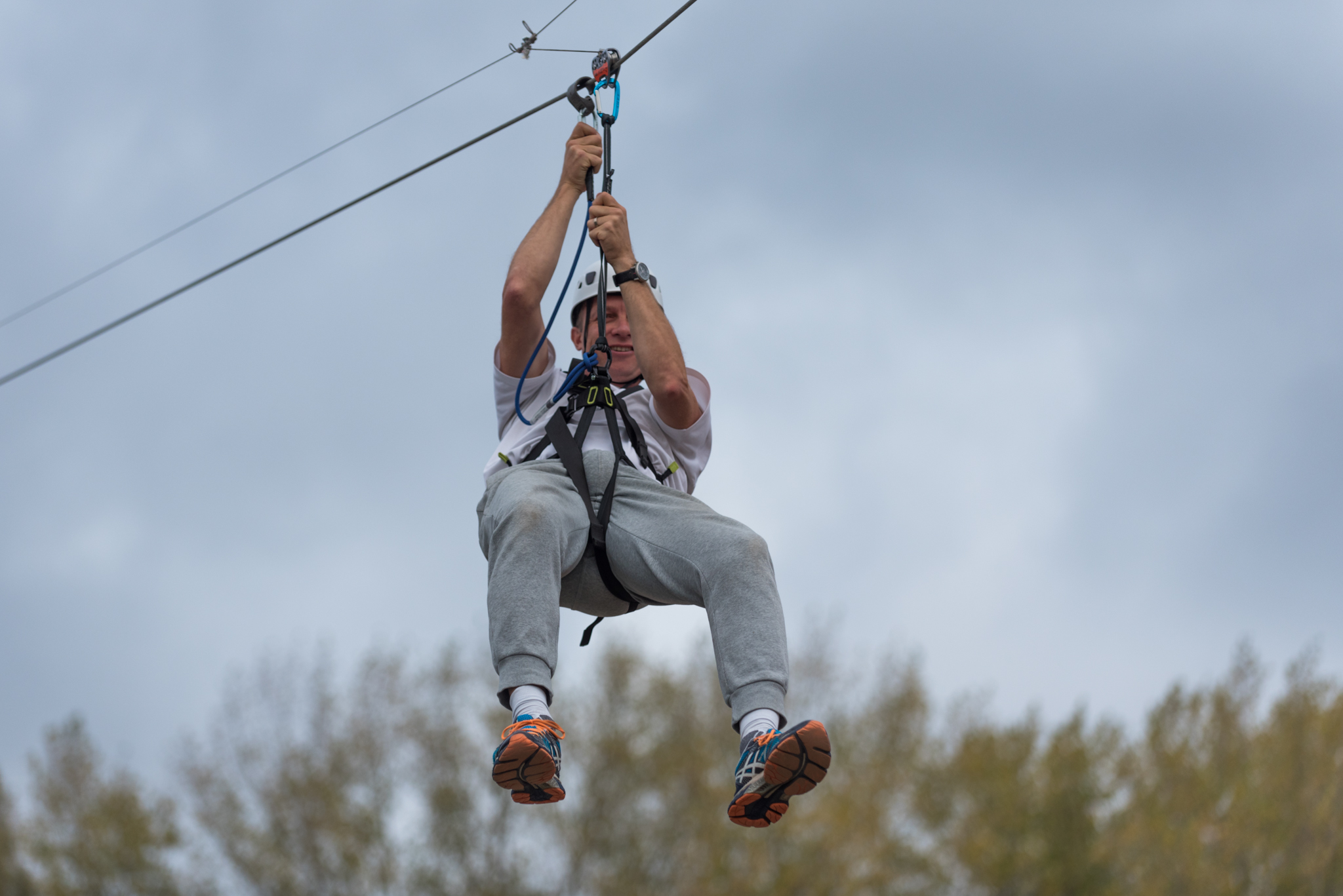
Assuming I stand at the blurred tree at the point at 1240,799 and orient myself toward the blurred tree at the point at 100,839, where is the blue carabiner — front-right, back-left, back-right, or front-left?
front-left

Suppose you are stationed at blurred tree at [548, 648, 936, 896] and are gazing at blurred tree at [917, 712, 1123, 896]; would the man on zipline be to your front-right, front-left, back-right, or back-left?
back-right

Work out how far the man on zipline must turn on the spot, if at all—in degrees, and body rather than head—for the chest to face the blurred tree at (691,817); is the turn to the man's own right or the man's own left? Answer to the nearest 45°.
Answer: approximately 180°

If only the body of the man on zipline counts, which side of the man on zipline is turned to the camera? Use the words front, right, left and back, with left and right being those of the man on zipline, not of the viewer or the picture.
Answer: front

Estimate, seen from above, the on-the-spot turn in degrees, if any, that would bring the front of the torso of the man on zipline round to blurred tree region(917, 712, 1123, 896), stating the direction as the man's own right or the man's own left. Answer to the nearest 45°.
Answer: approximately 180°

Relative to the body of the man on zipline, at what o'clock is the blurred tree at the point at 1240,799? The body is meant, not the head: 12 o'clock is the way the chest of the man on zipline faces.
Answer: The blurred tree is roughly at 7 o'clock from the man on zipline.

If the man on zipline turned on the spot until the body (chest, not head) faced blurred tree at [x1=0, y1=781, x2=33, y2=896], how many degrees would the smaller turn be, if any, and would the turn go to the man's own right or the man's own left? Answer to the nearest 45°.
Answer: approximately 135° to the man's own right
